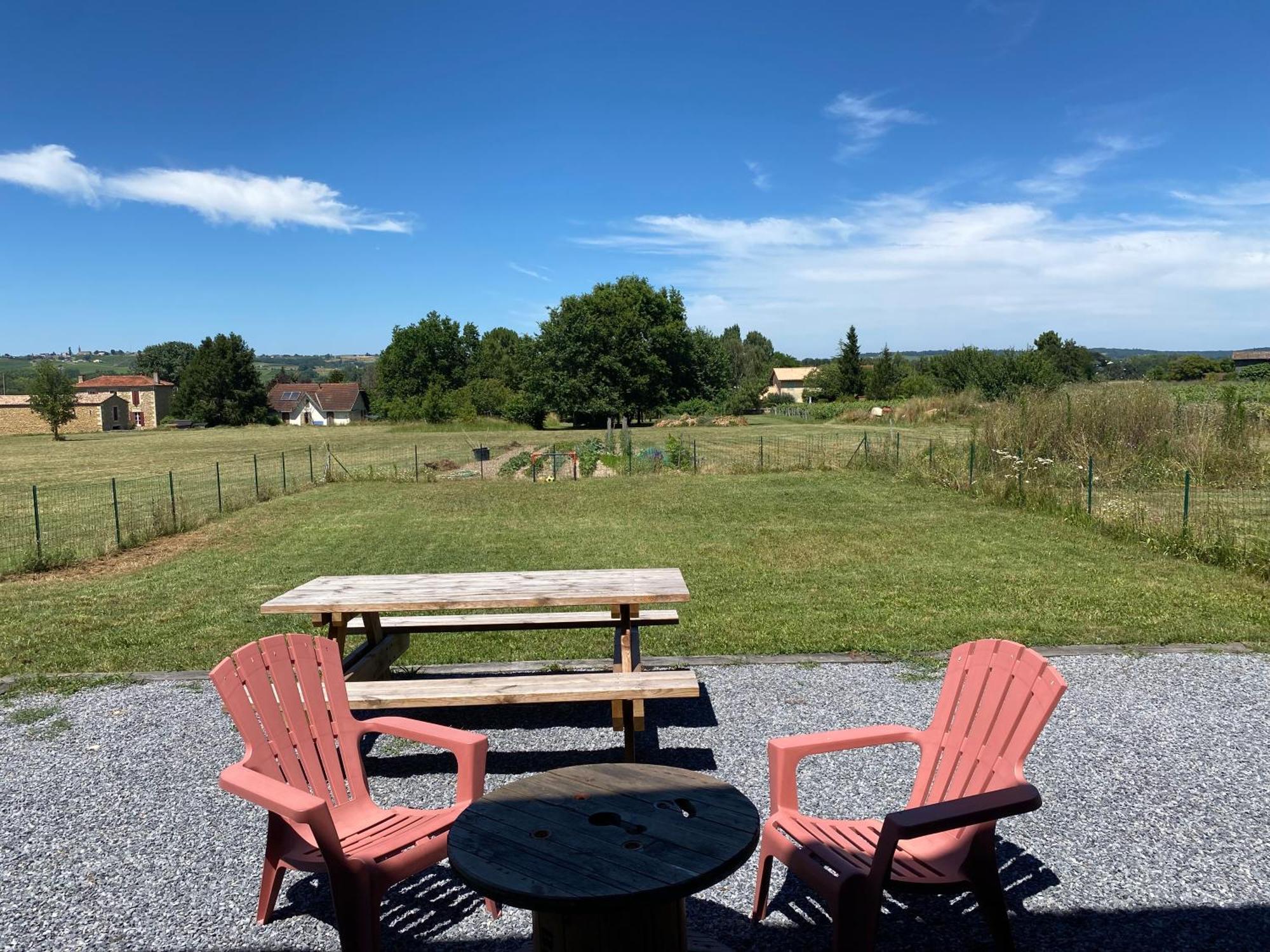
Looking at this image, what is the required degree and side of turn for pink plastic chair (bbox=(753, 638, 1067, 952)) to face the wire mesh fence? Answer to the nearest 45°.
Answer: approximately 135° to its right

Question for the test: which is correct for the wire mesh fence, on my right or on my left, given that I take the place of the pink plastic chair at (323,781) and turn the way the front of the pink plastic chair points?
on my left

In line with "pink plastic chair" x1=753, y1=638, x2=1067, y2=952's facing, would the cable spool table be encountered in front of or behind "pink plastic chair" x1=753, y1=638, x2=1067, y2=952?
in front

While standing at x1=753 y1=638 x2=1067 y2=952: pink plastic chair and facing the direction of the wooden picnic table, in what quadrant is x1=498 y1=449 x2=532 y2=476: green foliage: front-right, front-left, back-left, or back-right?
front-right

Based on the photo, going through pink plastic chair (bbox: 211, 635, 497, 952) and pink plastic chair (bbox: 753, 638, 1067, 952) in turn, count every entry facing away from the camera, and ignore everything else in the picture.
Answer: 0

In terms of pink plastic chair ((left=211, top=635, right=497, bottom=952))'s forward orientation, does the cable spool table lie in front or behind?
in front

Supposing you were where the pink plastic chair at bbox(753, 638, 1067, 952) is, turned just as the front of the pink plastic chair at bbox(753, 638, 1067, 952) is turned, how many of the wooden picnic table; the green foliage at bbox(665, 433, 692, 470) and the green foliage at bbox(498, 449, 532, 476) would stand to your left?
0

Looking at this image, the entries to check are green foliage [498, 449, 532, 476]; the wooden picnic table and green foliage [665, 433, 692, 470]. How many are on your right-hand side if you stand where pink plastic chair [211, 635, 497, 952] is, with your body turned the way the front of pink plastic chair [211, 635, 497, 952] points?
0

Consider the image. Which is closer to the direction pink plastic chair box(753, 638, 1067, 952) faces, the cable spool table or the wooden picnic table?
the cable spool table

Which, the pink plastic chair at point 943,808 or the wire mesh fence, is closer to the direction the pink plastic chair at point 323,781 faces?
the pink plastic chair

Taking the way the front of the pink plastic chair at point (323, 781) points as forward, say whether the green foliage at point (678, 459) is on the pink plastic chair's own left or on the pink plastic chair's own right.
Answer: on the pink plastic chair's own left

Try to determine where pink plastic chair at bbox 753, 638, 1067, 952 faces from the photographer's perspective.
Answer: facing the viewer and to the left of the viewer

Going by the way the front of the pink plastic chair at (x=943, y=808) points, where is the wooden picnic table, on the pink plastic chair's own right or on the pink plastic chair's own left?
on the pink plastic chair's own right

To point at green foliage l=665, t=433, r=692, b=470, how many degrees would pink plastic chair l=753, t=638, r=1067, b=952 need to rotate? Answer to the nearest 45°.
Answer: approximately 135° to its right

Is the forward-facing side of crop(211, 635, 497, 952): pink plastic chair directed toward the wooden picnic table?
no

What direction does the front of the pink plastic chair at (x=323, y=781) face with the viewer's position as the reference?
facing the viewer and to the right of the viewer

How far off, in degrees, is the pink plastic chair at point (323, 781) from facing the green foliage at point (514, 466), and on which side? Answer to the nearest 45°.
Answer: approximately 135° to its left

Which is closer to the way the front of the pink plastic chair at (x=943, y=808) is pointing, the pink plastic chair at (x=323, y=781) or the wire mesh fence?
the pink plastic chair
